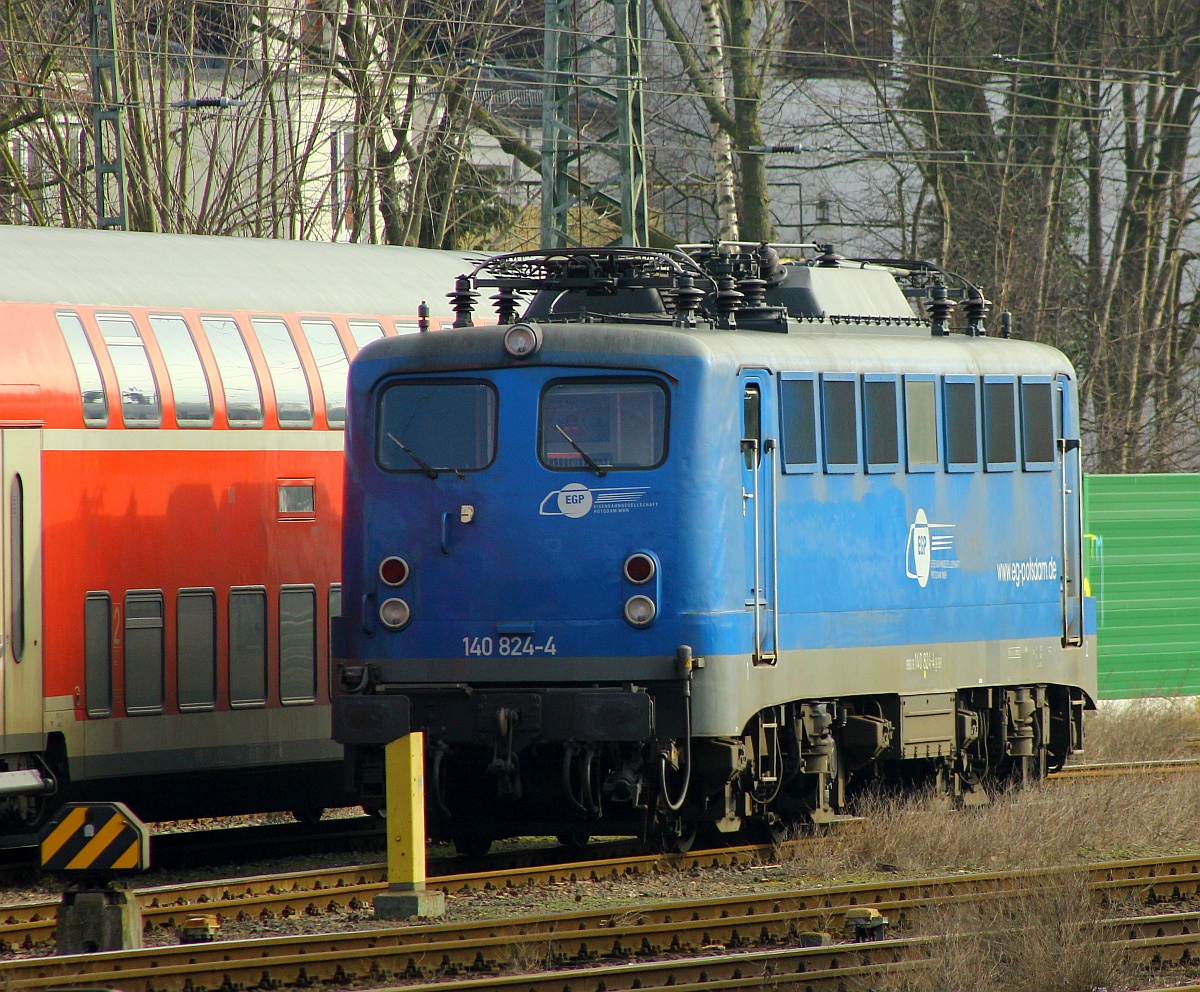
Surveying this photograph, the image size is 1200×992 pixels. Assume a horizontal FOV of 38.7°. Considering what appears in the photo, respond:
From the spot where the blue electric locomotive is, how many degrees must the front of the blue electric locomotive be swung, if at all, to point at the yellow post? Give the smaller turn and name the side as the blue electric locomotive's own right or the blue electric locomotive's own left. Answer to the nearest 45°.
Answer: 0° — it already faces it

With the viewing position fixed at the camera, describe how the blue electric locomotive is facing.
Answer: facing the viewer and to the left of the viewer

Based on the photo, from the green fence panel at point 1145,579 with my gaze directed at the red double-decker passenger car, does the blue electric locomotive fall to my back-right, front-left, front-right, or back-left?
front-left

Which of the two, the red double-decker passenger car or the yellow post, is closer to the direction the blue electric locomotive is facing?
the yellow post

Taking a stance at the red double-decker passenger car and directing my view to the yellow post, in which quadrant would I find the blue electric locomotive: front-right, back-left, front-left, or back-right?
front-left

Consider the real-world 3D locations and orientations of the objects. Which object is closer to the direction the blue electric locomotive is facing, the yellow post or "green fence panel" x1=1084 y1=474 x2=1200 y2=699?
the yellow post

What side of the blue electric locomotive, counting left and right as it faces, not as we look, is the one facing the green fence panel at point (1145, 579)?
back
